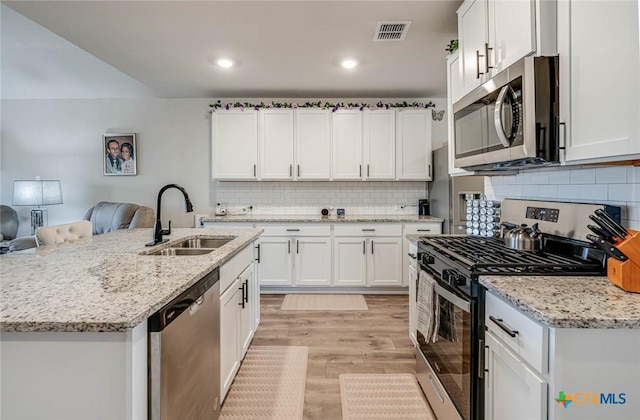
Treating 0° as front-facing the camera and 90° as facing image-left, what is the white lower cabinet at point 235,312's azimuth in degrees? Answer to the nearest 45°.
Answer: approximately 270°

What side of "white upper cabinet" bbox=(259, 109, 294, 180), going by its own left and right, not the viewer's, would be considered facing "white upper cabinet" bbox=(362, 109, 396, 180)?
left

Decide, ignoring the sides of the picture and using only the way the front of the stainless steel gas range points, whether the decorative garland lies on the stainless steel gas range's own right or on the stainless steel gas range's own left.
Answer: on the stainless steel gas range's own right

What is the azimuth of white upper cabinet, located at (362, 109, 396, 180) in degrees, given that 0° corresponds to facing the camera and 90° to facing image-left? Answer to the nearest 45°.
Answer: approximately 0°

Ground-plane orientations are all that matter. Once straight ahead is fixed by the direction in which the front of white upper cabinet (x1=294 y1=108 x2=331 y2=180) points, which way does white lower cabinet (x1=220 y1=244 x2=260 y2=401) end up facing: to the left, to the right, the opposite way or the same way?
to the left
